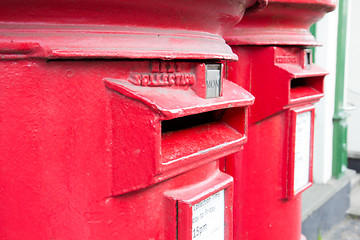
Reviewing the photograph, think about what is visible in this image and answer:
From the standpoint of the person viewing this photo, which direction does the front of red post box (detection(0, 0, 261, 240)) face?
facing the viewer and to the right of the viewer

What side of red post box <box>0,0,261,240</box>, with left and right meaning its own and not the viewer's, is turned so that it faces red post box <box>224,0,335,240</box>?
left

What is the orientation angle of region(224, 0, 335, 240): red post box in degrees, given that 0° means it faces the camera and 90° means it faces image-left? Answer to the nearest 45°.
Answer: approximately 315°

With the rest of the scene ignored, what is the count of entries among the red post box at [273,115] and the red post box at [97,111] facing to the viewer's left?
0

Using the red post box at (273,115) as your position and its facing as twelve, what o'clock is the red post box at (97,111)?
the red post box at (97,111) is roughly at 2 o'clock from the red post box at (273,115).
